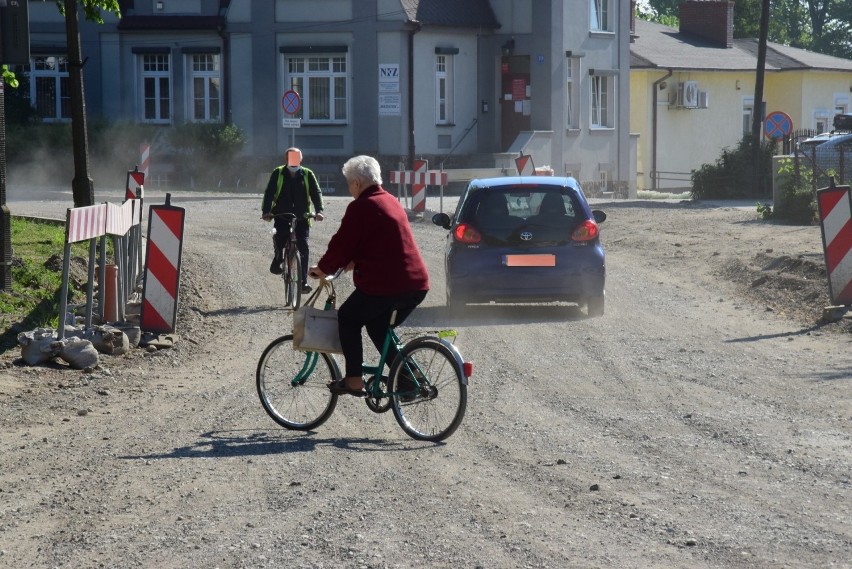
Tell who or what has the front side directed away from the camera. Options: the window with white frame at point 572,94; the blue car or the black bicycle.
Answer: the blue car

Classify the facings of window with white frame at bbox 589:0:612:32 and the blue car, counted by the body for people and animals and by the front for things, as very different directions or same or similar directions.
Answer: very different directions

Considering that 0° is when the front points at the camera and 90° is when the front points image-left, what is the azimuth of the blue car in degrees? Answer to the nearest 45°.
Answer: approximately 180°

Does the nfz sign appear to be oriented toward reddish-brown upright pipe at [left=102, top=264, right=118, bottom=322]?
yes

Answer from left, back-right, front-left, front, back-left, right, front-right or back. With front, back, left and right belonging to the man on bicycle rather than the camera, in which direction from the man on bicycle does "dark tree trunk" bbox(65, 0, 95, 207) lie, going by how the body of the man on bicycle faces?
back-right

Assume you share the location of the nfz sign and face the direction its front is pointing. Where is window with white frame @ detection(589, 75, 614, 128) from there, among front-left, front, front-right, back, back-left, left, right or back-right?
back-left
